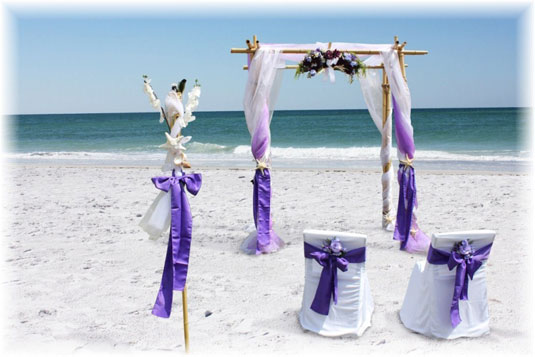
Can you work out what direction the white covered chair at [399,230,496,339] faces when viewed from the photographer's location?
facing away from the viewer and to the left of the viewer

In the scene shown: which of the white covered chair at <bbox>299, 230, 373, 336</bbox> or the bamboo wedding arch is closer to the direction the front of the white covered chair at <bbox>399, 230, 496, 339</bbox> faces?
the bamboo wedding arch

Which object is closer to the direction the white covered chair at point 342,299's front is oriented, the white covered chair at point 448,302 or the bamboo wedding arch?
the bamboo wedding arch

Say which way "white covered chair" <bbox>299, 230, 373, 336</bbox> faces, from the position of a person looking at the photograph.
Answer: facing away from the viewer

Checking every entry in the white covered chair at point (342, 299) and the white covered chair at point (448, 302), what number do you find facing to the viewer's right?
0

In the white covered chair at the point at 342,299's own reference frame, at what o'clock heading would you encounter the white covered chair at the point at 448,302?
the white covered chair at the point at 448,302 is roughly at 3 o'clock from the white covered chair at the point at 342,299.

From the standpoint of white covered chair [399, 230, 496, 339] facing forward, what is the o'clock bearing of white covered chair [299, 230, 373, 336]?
white covered chair [299, 230, 373, 336] is roughly at 10 o'clock from white covered chair [399, 230, 496, 339].

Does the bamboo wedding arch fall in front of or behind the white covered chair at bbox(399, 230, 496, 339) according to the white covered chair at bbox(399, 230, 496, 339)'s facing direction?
in front

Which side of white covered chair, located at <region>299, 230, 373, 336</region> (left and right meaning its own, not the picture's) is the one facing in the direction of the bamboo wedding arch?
front
